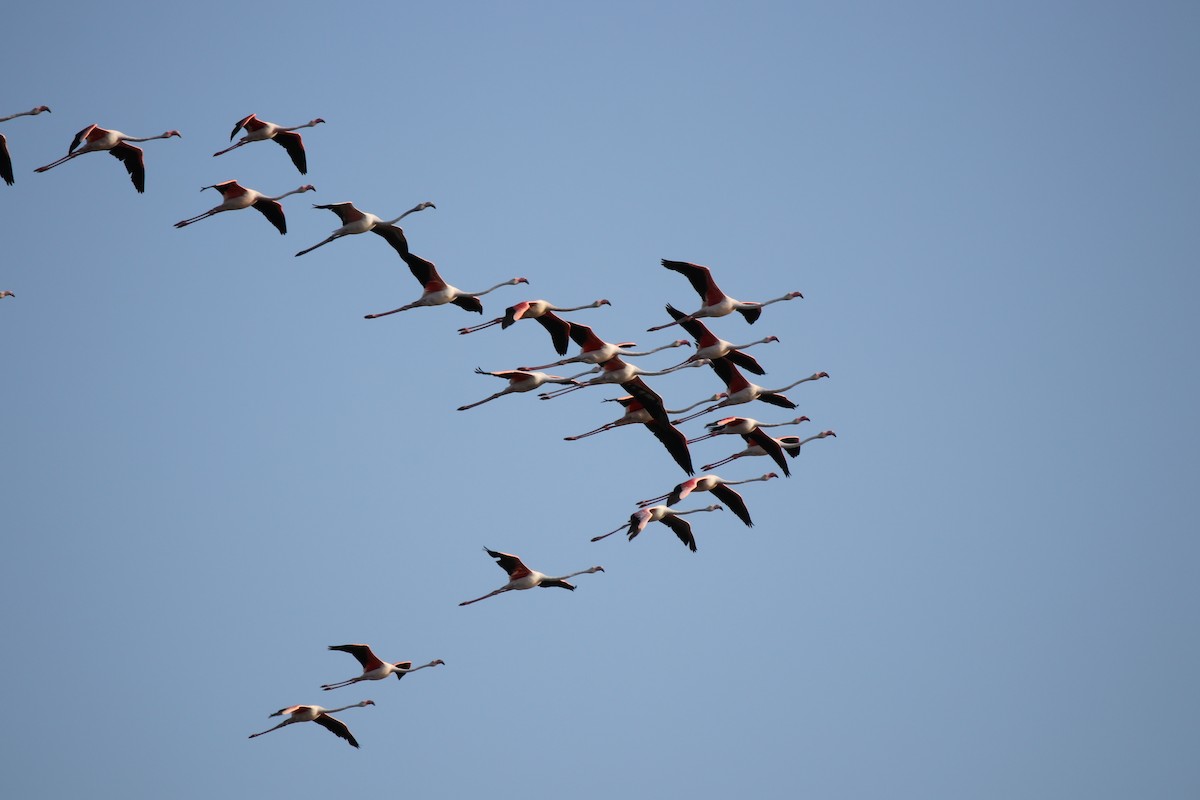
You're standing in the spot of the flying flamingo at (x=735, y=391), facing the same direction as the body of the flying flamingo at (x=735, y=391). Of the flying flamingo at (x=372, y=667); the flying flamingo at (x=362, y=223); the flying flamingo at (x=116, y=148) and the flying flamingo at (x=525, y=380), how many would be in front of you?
0

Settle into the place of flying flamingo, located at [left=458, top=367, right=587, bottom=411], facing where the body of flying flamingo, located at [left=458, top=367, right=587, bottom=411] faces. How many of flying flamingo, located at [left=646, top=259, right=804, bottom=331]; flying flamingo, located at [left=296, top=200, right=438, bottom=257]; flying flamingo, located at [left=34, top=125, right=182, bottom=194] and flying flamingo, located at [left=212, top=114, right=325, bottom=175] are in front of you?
1

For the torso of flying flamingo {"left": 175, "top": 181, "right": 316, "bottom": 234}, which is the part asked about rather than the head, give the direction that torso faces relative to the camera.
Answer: to the viewer's right

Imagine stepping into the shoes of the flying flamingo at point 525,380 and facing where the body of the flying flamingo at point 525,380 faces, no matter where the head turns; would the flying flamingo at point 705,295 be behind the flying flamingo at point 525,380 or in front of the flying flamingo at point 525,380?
in front

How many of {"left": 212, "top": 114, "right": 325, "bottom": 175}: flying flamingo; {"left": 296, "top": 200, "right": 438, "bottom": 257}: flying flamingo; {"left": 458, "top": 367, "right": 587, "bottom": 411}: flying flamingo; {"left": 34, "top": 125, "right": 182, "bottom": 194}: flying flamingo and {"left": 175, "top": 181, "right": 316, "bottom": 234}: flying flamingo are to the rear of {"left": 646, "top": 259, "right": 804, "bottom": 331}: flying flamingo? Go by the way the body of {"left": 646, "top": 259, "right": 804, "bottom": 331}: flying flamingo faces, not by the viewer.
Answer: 5

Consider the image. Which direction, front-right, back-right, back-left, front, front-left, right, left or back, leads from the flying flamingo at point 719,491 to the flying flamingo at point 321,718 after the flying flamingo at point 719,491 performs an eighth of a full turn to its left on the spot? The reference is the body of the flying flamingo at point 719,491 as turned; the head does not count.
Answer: back-left

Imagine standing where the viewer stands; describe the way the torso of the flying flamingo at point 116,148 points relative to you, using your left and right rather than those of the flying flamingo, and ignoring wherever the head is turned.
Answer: facing to the right of the viewer

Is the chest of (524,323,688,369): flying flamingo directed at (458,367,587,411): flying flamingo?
no

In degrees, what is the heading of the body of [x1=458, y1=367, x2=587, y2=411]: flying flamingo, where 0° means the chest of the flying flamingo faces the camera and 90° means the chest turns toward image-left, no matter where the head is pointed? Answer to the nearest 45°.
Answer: approximately 270°

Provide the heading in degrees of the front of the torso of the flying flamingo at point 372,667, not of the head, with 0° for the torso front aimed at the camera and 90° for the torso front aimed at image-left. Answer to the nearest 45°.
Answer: approximately 270°

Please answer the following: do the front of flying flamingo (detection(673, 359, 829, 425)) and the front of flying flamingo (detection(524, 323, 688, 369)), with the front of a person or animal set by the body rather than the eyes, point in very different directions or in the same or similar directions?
same or similar directions

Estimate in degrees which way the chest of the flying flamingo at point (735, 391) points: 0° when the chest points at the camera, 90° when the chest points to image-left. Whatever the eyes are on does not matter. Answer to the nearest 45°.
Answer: approximately 270°

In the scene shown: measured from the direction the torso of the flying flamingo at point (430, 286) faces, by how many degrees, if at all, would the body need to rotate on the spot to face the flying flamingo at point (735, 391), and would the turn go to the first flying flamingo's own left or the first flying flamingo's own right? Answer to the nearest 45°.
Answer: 0° — it already faces it

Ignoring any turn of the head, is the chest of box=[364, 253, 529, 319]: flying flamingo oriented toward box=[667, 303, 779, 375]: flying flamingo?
yes

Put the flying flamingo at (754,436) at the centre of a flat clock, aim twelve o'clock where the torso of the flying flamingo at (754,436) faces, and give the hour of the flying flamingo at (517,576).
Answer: the flying flamingo at (517,576) is roughly at 5 o'clock from the flying flamingo at (754,436).

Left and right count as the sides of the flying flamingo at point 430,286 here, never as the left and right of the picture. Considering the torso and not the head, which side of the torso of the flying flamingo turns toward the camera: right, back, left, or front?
right

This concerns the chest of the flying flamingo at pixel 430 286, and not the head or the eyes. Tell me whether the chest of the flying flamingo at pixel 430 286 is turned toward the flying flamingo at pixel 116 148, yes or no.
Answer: no

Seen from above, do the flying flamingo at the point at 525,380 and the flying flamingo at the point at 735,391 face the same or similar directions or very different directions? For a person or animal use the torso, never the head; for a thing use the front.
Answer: same or similar directions

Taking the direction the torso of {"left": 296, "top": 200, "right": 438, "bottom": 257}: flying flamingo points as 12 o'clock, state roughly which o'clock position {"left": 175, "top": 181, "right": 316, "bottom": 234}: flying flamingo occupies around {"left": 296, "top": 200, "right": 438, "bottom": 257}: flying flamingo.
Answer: {"left": 175, "top": 181, "right": 316, "bottom": 234}: flying flamingo is roughly at 7 o'clock from {"left": 296, "top": 200, "right": 438, "bottom": 257}: flying flamingo.

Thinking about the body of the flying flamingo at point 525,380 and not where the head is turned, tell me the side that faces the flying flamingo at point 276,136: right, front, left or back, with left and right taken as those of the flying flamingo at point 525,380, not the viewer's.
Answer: back
